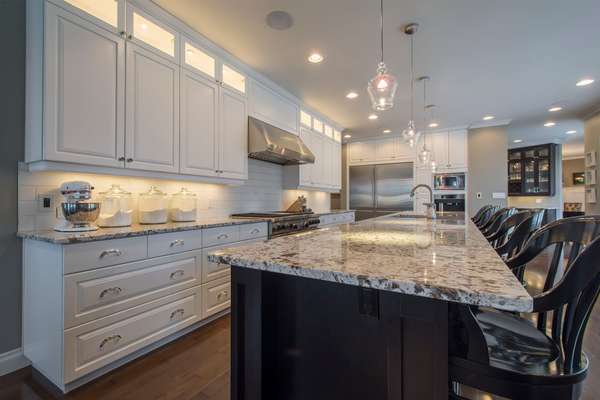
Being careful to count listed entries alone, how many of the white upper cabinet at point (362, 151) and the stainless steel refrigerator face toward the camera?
2

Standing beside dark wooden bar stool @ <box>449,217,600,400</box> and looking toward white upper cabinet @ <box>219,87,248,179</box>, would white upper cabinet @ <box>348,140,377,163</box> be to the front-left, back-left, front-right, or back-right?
front-right

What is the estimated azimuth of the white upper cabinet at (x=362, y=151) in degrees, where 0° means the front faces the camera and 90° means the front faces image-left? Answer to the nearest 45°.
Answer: approximately 0°

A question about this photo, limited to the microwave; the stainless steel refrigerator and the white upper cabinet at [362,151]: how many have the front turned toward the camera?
3

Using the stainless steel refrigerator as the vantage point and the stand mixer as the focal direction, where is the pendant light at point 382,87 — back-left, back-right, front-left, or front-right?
front-left

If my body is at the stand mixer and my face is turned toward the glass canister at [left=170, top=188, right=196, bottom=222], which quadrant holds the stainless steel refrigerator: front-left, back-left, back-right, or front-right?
front-right

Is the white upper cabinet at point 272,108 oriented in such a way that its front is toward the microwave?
no

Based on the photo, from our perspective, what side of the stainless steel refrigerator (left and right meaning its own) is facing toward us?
front

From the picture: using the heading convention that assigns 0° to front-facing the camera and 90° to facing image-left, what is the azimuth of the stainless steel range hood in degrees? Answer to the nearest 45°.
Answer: approximately 315°

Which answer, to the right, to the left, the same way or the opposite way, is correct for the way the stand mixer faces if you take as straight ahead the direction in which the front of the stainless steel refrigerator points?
to the left

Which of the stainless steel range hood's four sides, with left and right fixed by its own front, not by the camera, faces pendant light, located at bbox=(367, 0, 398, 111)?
front

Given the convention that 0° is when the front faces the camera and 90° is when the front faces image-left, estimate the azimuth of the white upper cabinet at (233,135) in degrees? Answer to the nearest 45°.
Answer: approximately 315°

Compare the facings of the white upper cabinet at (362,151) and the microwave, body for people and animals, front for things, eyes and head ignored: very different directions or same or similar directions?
same or similar directions

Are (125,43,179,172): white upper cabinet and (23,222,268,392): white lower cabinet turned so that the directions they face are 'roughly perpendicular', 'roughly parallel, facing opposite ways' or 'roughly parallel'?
roughly parallel

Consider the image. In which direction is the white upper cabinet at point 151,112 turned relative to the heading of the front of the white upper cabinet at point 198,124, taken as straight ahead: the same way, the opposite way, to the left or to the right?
the same way

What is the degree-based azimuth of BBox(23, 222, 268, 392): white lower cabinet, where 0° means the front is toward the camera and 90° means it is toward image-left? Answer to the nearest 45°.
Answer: approximately 315°

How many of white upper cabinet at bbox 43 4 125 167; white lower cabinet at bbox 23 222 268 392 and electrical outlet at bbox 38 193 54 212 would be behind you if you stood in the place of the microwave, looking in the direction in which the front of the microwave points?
0

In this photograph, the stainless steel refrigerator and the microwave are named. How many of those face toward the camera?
2

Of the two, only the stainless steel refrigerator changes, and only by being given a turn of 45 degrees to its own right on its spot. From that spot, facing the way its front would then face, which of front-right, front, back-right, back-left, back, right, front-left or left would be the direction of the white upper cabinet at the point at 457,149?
back-left

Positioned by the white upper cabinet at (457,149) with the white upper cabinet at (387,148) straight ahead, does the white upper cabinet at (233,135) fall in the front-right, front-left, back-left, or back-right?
front-left

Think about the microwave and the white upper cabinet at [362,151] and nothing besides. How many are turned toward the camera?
2
